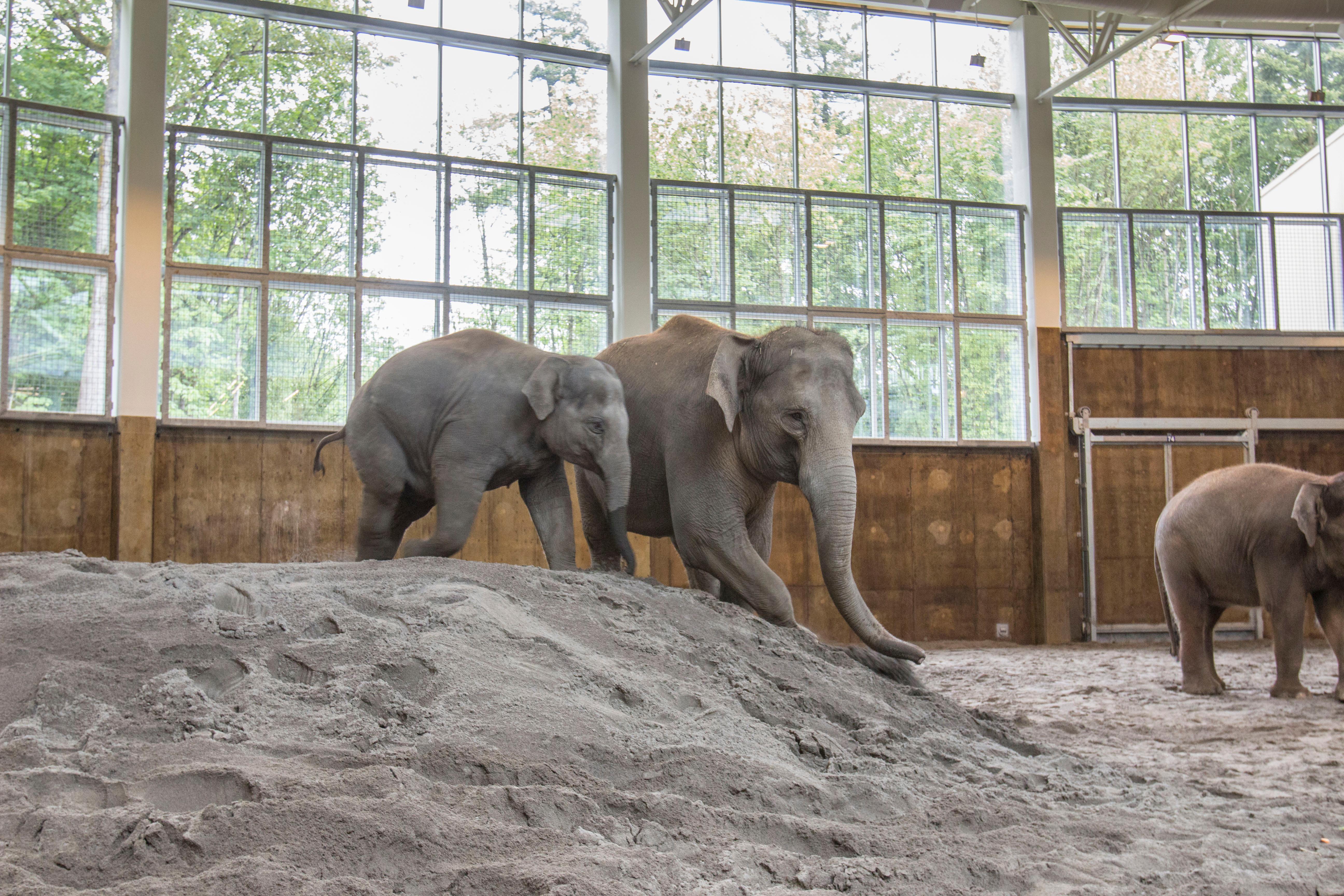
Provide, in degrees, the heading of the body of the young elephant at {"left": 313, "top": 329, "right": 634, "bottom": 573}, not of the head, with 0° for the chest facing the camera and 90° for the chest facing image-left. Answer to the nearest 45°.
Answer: approximately 270°

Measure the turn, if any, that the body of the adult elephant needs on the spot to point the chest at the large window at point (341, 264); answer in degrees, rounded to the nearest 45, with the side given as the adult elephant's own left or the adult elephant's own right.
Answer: approximately 180°

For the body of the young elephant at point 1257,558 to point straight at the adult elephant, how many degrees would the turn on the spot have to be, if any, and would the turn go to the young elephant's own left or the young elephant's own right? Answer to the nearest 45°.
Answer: approximately 135° to the young elephant's own right

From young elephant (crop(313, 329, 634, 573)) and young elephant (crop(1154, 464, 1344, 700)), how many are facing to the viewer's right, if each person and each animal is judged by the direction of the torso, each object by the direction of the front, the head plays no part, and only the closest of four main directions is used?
2

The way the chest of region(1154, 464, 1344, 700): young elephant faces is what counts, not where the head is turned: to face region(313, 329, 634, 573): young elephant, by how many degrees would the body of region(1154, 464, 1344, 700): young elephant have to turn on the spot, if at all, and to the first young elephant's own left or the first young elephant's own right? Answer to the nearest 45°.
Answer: approximately 135° to the first young elephant's own right

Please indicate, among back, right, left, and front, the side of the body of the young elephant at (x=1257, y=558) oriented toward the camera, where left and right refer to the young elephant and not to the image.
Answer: right

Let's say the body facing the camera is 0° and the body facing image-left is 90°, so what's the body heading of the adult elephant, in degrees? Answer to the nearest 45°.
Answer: approximately 315°

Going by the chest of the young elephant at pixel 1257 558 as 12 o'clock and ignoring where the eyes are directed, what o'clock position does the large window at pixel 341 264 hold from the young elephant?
The large window is roughly at 6 o'clock from the young elephant.

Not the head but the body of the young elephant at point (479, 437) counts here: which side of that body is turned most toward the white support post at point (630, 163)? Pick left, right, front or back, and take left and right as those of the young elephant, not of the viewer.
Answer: left

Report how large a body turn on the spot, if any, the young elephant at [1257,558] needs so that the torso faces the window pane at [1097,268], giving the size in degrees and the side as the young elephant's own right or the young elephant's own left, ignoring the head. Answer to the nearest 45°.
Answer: approximately 90° to the young elephant's own left

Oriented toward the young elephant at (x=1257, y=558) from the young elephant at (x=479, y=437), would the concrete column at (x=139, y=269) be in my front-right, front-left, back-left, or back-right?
back-left

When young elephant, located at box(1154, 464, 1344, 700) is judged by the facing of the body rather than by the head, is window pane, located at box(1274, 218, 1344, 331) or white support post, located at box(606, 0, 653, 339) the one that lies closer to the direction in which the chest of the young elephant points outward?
the window pane
